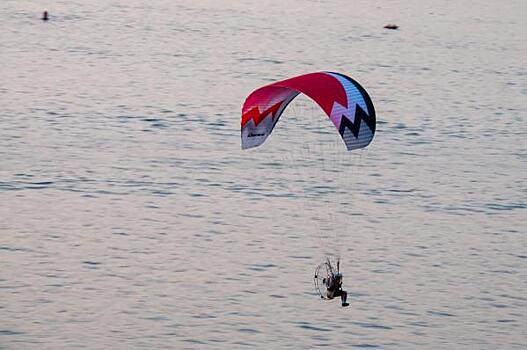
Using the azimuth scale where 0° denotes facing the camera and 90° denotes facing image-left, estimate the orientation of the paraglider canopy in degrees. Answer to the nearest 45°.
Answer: approximately 225°
